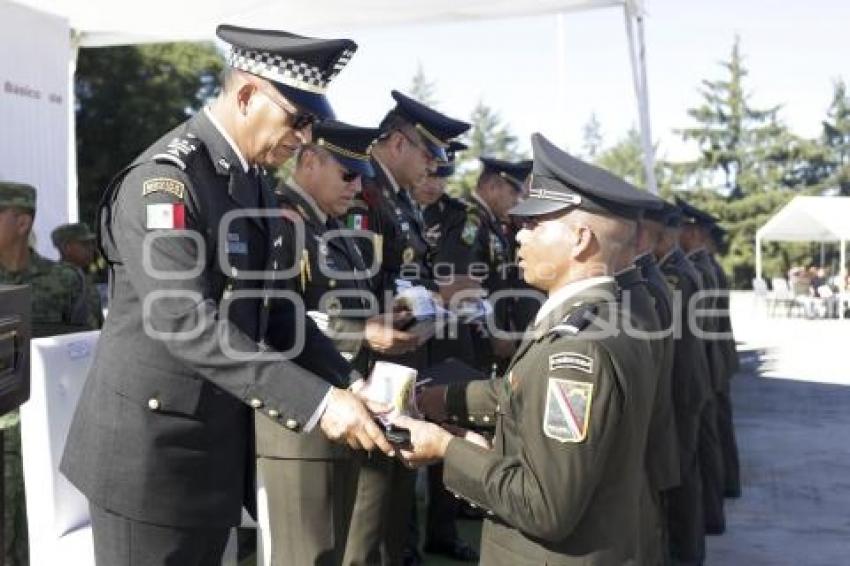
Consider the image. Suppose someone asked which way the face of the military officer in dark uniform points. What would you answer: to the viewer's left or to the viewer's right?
to the viewer's right

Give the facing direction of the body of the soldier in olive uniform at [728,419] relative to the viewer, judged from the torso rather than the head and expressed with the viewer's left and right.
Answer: facing to the left of the viewer

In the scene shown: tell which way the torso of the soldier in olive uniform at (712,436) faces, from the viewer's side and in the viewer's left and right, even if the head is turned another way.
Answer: facing to the left of the viewer

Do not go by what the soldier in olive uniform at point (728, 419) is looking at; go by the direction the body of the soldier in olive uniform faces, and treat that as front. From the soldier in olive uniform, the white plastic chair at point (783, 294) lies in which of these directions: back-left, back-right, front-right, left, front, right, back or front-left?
right

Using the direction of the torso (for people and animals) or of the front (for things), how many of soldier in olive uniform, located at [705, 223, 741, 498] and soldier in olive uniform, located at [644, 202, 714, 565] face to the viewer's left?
2

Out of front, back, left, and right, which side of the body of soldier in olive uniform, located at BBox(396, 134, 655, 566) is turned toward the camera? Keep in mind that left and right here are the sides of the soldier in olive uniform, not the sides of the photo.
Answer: left

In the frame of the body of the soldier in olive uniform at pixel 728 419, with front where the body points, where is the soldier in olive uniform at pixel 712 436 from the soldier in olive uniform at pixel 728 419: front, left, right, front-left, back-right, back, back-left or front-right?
left

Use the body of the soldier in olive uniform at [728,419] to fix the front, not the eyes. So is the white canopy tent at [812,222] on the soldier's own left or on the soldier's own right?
on the soldier's own right
